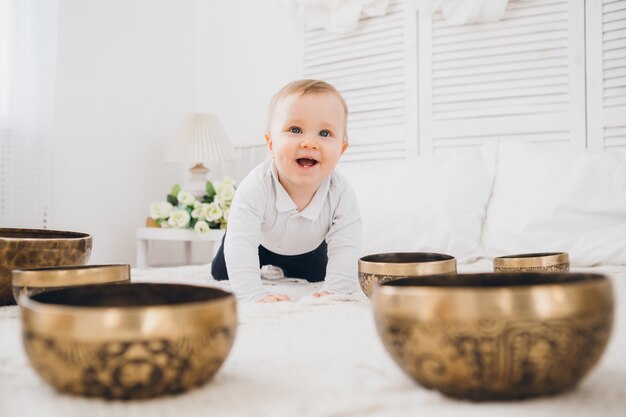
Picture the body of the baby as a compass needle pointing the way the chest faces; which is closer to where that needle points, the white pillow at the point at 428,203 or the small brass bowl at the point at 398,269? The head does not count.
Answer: the small brass bowl

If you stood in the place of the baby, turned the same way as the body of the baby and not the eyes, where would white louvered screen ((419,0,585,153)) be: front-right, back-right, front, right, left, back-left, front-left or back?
back-left

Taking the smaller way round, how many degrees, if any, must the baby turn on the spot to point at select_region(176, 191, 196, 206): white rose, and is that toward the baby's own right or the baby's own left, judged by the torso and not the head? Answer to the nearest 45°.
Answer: approximately 135° to the baby's own right

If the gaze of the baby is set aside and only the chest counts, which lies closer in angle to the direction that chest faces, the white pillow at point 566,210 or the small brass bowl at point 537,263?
the small brass bowl

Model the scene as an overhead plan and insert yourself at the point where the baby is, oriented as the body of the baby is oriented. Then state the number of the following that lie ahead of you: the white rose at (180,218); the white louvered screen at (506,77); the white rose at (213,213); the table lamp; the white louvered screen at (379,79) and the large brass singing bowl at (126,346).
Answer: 1

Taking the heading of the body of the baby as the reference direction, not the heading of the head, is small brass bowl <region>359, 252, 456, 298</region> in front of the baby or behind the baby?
in front

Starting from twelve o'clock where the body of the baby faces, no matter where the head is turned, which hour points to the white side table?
The white side table is roughly at 5 o'clock from the baby.

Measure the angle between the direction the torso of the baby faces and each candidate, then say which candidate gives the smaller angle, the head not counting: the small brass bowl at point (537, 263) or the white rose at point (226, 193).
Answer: the small brass bowl

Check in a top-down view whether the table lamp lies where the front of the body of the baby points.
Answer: no

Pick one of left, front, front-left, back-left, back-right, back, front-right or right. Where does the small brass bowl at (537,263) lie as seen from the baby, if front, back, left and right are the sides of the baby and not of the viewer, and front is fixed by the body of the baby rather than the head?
front-left

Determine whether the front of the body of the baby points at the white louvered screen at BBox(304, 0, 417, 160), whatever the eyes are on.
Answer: no

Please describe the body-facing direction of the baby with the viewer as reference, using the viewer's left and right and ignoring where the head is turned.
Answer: facing the viewer

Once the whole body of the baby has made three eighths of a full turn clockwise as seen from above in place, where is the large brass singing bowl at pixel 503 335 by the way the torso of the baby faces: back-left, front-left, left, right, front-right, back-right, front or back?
back-left

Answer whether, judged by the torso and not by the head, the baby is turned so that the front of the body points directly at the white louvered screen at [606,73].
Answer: no

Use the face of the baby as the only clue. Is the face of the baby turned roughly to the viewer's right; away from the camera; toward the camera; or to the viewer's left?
toward the camera
